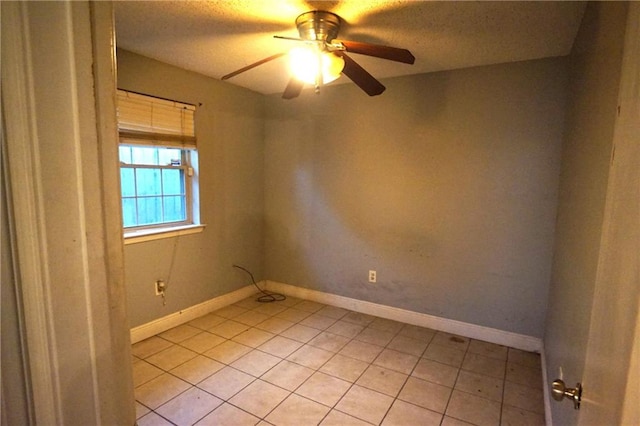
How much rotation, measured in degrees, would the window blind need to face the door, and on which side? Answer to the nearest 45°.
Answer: approximately 45° to its right

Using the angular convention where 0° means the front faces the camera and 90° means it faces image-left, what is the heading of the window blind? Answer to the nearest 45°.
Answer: approximately 315°

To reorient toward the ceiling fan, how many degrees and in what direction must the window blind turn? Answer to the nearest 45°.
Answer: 0° — it already faces it

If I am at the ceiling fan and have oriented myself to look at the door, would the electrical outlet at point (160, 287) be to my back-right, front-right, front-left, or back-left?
back-right
